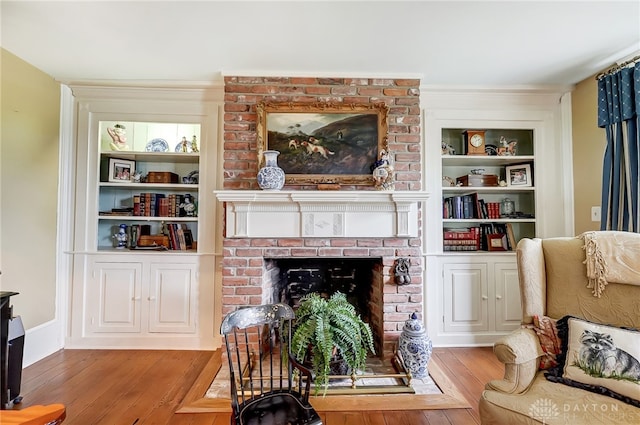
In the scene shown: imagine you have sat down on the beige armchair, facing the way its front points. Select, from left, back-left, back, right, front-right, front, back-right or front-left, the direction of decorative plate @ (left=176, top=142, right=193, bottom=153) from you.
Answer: front-right

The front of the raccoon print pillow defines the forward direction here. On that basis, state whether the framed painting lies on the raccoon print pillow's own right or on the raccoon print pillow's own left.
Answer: on the raccoon print pillow's own right

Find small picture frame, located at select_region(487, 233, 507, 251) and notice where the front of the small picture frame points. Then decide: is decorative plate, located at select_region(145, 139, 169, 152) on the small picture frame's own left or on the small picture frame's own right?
on the small picture frame's own right

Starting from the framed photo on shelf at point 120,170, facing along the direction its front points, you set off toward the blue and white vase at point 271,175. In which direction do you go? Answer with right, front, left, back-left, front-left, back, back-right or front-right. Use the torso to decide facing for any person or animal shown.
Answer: front-left

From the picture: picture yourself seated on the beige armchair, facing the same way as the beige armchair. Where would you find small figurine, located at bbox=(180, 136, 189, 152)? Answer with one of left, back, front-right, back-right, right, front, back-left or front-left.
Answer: front-right

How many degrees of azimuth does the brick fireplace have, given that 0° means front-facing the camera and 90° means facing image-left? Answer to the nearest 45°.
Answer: approximately 0°

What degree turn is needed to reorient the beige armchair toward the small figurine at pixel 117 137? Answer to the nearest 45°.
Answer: approximately 45° to its right

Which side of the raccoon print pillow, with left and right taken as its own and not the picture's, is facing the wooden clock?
back

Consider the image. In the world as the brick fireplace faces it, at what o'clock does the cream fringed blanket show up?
The cream fringed blanket is roughly at 10 o'clock from the brick fireplace.

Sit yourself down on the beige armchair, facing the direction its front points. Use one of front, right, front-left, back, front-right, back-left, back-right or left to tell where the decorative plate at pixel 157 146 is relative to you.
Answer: front-right

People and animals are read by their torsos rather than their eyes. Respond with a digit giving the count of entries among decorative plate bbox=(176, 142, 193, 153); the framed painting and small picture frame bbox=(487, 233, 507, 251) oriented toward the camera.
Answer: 3

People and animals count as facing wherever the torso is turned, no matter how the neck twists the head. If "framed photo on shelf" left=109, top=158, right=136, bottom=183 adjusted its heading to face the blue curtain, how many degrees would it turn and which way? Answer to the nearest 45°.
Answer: approximately 45° to its left
